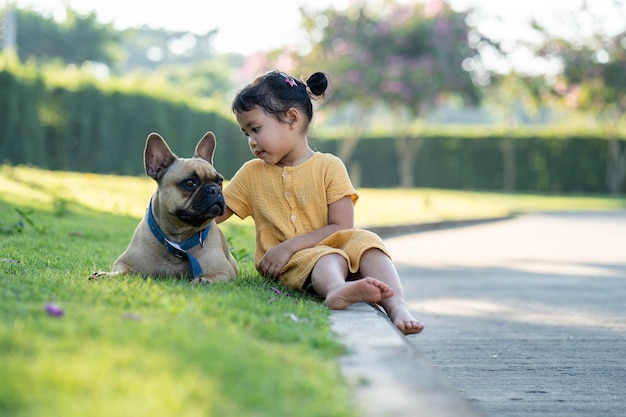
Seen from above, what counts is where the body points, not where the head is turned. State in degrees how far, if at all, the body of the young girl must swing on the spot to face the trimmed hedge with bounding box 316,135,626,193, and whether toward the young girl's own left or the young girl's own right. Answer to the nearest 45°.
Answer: approximately 180°

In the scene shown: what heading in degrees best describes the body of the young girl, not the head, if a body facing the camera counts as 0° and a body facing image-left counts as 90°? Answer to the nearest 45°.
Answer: approximately 0°

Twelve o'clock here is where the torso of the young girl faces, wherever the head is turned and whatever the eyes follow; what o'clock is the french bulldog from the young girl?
The french bulldog is roughly at 2 o'clock from the young girl.

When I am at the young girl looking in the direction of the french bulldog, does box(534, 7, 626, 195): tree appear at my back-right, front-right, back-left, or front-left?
back-right

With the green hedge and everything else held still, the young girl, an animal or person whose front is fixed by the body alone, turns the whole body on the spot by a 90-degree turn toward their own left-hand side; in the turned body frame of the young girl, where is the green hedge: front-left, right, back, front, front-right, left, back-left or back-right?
left

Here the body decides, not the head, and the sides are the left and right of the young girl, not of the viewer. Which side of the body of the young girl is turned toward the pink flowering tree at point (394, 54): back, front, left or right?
back

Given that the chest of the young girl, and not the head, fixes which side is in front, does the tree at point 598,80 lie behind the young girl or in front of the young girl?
behind

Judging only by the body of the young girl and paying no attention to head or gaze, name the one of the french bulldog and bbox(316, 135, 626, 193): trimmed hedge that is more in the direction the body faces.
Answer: the french bulldog
